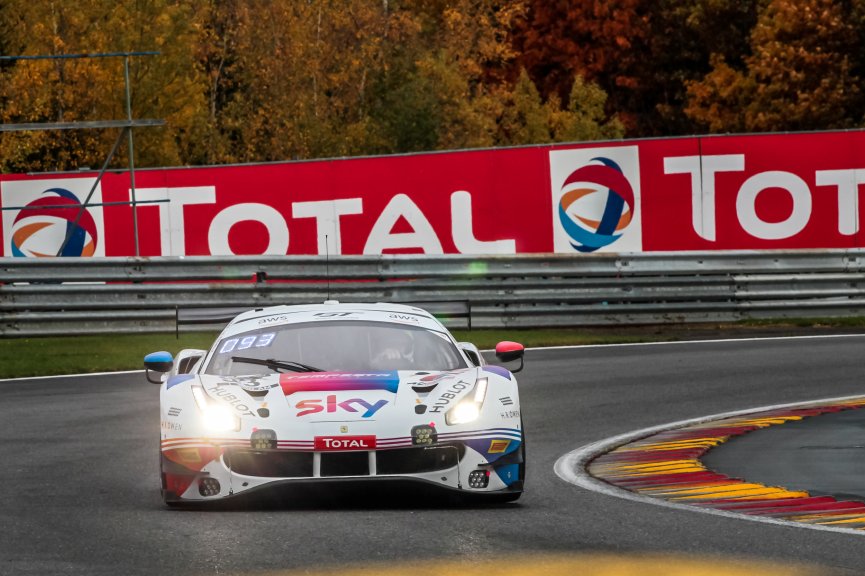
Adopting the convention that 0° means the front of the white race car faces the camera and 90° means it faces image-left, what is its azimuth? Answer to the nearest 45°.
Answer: approximately 0°

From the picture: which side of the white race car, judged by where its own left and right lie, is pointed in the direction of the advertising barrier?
back

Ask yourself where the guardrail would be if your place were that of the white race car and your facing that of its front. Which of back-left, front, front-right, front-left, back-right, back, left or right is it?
back

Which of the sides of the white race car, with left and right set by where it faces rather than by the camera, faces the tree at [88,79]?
back
